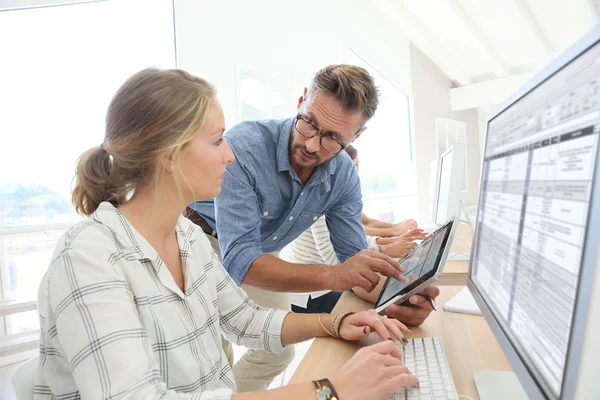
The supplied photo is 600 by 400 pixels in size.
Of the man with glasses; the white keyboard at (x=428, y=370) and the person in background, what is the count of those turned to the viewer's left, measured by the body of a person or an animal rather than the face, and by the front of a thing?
1

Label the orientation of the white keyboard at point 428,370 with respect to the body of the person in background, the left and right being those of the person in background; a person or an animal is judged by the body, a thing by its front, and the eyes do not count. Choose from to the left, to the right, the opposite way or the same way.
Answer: the opposite way

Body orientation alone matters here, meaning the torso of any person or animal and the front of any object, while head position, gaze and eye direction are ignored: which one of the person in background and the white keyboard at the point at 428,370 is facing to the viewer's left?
the white keyboard

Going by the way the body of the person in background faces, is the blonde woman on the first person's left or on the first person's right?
on the first person's right

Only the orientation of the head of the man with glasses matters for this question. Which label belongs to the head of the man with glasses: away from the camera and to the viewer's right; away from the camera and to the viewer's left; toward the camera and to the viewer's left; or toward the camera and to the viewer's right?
toward the camera and to the viewer's left

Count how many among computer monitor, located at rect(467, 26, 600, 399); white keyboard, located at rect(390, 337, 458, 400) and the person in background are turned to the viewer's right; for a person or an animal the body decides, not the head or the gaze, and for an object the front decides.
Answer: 1

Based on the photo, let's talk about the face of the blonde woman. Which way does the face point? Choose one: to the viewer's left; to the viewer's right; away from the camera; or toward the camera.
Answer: to the viewer's right

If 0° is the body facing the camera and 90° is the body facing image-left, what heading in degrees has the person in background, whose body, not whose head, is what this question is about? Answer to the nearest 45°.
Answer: approximately 270°

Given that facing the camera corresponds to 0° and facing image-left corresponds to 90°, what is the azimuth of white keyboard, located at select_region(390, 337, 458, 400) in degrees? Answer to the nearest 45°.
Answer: approximately 90°

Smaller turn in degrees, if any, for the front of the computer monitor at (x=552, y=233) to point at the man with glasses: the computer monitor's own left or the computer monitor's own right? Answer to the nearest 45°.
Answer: approximately 90° to the computer monitor's own right

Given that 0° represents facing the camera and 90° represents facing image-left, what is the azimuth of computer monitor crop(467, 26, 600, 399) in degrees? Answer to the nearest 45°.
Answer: approximately 45°
